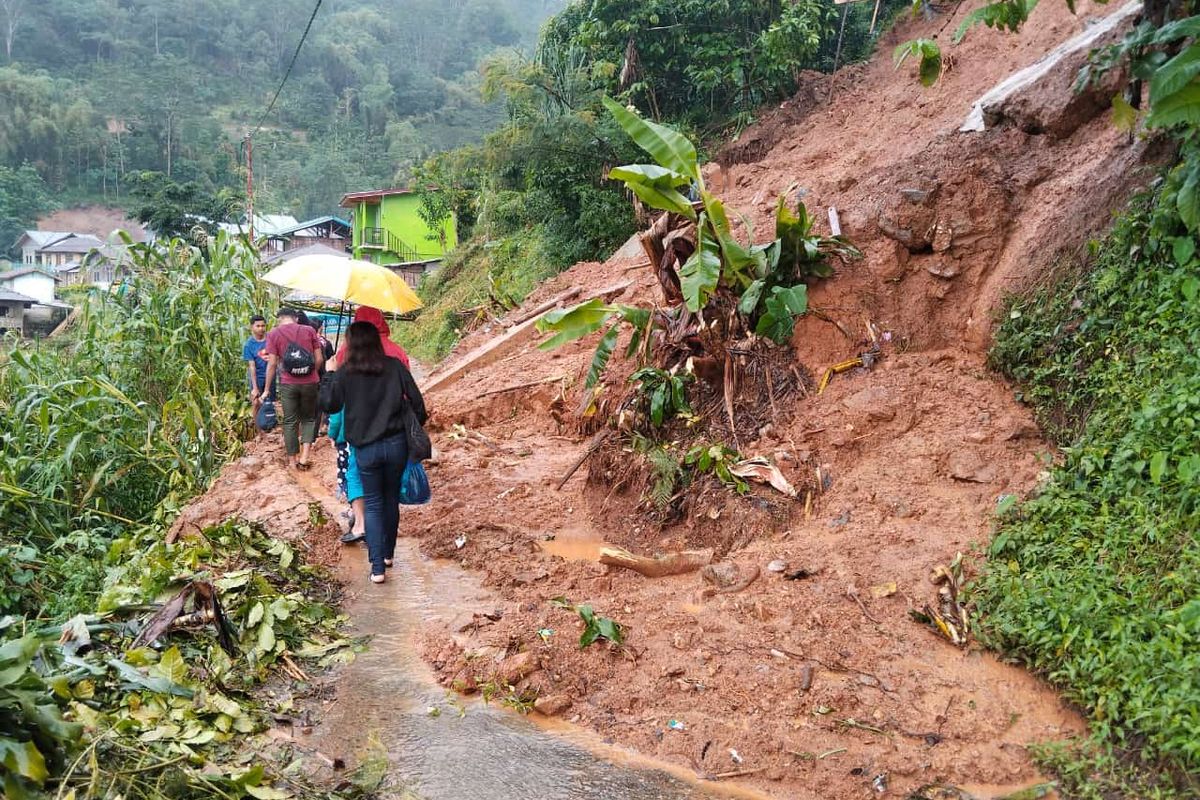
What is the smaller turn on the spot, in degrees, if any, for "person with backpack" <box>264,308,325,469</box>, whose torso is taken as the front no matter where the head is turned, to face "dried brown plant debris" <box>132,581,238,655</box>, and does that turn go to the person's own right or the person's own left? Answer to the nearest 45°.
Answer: approximately 180°

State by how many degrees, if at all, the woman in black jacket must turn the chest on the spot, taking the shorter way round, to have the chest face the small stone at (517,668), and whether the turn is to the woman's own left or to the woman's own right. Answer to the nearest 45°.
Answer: approximately 180°

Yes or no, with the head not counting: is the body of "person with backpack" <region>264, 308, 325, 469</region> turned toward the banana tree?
no

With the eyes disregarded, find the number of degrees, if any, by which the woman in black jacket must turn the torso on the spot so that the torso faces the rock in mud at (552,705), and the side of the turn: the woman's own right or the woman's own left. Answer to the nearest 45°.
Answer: approximately 180°

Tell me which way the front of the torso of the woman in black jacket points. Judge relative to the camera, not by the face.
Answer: away from the camera

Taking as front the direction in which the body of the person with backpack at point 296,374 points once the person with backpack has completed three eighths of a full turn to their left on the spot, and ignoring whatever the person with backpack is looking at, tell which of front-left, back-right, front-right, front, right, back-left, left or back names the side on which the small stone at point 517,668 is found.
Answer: front-left

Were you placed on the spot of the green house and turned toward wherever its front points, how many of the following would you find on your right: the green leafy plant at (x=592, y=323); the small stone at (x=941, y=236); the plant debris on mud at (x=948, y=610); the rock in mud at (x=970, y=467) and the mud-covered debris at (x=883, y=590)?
0

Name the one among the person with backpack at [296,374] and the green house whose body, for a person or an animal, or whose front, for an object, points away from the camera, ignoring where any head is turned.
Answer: the person with backpack

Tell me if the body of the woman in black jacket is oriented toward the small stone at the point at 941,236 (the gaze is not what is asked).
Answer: no

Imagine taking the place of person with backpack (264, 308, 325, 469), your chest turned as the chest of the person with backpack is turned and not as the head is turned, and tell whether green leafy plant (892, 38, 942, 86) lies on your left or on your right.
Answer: on your right

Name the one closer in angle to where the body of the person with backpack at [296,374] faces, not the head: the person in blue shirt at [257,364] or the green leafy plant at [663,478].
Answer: the person in blue shirt

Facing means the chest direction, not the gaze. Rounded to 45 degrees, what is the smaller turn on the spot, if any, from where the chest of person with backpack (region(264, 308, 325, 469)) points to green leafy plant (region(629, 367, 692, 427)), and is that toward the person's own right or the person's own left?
approximately 135° to the person's own right

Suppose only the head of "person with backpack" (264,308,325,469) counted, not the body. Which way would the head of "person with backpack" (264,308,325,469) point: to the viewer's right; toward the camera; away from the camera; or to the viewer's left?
away from the camera

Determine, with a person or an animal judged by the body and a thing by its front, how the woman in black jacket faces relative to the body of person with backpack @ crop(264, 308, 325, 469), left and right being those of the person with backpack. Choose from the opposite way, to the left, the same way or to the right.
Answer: the same way

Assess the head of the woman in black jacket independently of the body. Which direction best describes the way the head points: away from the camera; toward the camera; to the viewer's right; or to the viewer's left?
away from the camera

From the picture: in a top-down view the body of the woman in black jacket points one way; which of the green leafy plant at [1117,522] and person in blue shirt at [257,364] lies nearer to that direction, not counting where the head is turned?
the person in blue shirt

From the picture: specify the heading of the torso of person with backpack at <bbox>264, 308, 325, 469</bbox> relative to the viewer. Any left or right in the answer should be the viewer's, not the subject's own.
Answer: facing away from the viewer

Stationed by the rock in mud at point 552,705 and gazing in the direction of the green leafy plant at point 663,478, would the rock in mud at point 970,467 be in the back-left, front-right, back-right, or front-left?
front-right

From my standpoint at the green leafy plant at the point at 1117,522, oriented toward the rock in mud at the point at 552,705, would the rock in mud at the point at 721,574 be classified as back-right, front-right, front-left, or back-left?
front-right

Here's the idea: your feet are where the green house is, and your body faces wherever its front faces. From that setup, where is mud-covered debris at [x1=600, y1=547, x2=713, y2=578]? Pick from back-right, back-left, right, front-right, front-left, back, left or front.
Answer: front-left

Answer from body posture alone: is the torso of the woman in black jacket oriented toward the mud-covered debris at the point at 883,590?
no
